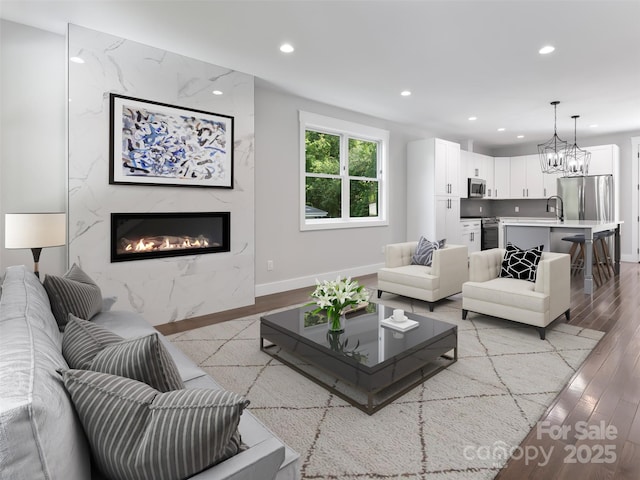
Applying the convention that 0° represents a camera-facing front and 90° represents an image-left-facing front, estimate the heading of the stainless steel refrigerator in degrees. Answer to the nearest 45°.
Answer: approximately 0°

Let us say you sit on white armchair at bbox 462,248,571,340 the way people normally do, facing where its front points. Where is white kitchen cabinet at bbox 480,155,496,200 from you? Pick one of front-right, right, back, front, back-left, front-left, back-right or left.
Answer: back-right
